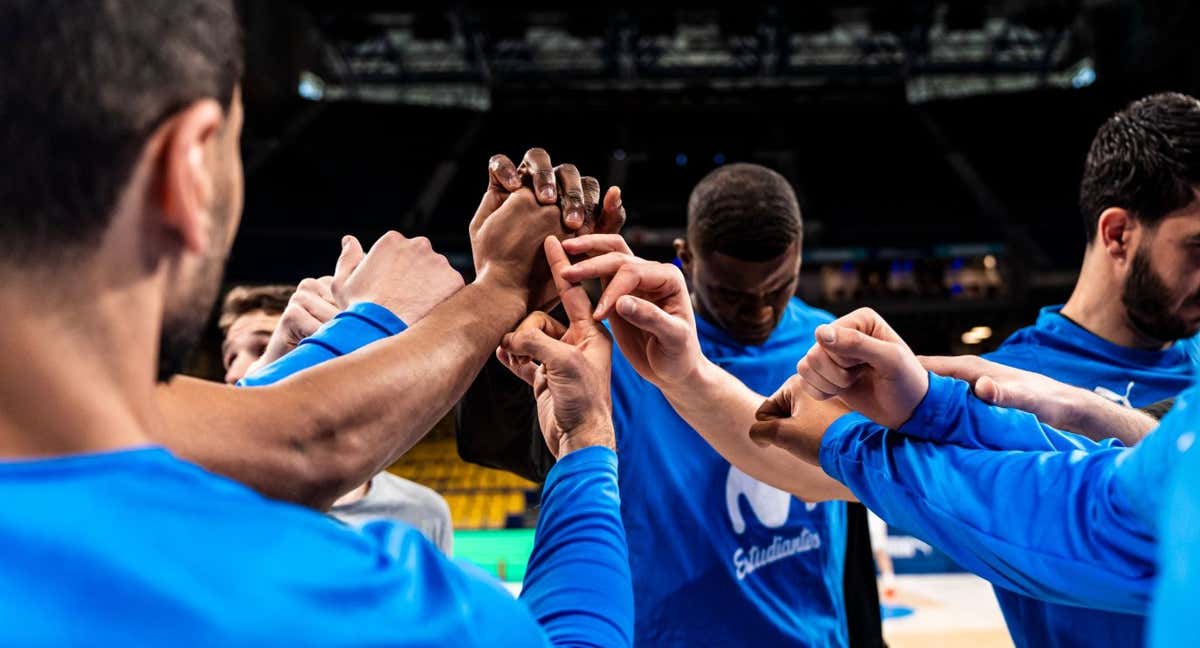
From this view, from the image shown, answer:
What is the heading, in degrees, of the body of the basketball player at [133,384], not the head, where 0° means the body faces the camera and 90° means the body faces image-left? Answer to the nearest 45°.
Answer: approximately 225°

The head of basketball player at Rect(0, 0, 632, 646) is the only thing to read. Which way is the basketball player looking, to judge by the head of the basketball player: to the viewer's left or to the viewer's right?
to the viewer's right
